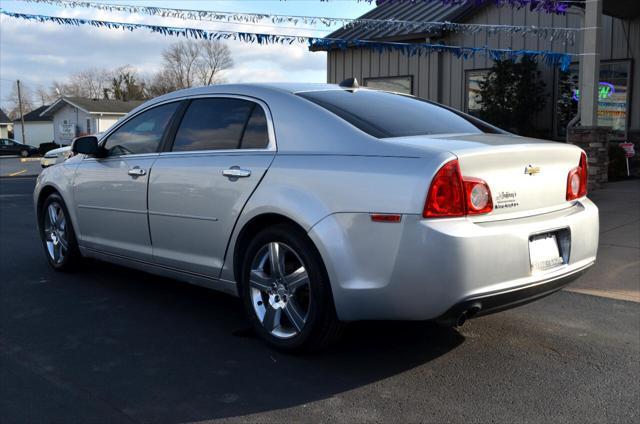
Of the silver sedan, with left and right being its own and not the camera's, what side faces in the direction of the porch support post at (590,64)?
right

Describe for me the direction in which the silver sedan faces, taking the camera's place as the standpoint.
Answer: facing away from the viewer and to the left of the viewer

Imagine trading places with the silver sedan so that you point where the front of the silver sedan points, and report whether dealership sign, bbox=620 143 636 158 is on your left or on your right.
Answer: on your right
